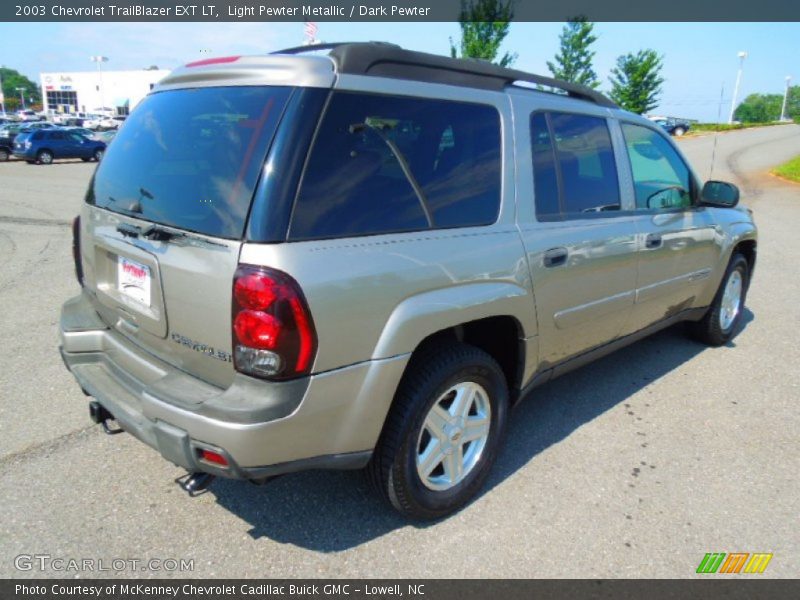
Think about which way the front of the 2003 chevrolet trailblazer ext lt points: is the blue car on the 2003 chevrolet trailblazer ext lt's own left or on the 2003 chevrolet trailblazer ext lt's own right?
on the 2003 chevrolet trailblazer ext lt's own left

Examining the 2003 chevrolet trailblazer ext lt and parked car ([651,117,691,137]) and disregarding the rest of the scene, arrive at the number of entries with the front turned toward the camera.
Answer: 0

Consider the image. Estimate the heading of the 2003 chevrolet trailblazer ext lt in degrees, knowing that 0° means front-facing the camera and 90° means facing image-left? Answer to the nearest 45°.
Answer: approximately 225°

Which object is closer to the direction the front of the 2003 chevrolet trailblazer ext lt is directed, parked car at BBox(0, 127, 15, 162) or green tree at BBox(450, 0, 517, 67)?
the green tree

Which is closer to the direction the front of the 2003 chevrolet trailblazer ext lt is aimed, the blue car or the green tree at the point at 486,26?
the green tree
